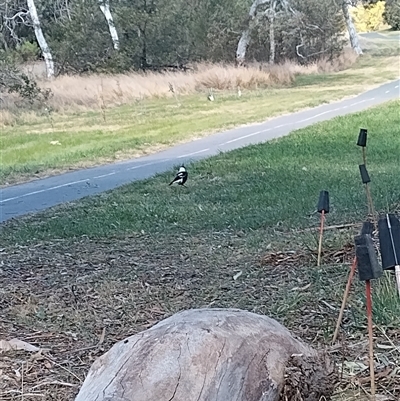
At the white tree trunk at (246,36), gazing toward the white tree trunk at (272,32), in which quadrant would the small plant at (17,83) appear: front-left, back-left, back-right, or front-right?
back-right

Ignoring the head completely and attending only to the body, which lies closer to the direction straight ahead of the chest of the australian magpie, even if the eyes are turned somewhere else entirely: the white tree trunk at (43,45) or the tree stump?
the white tree trunk
